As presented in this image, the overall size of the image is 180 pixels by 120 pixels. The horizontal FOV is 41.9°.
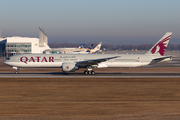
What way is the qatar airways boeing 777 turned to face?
to the viewer's left
